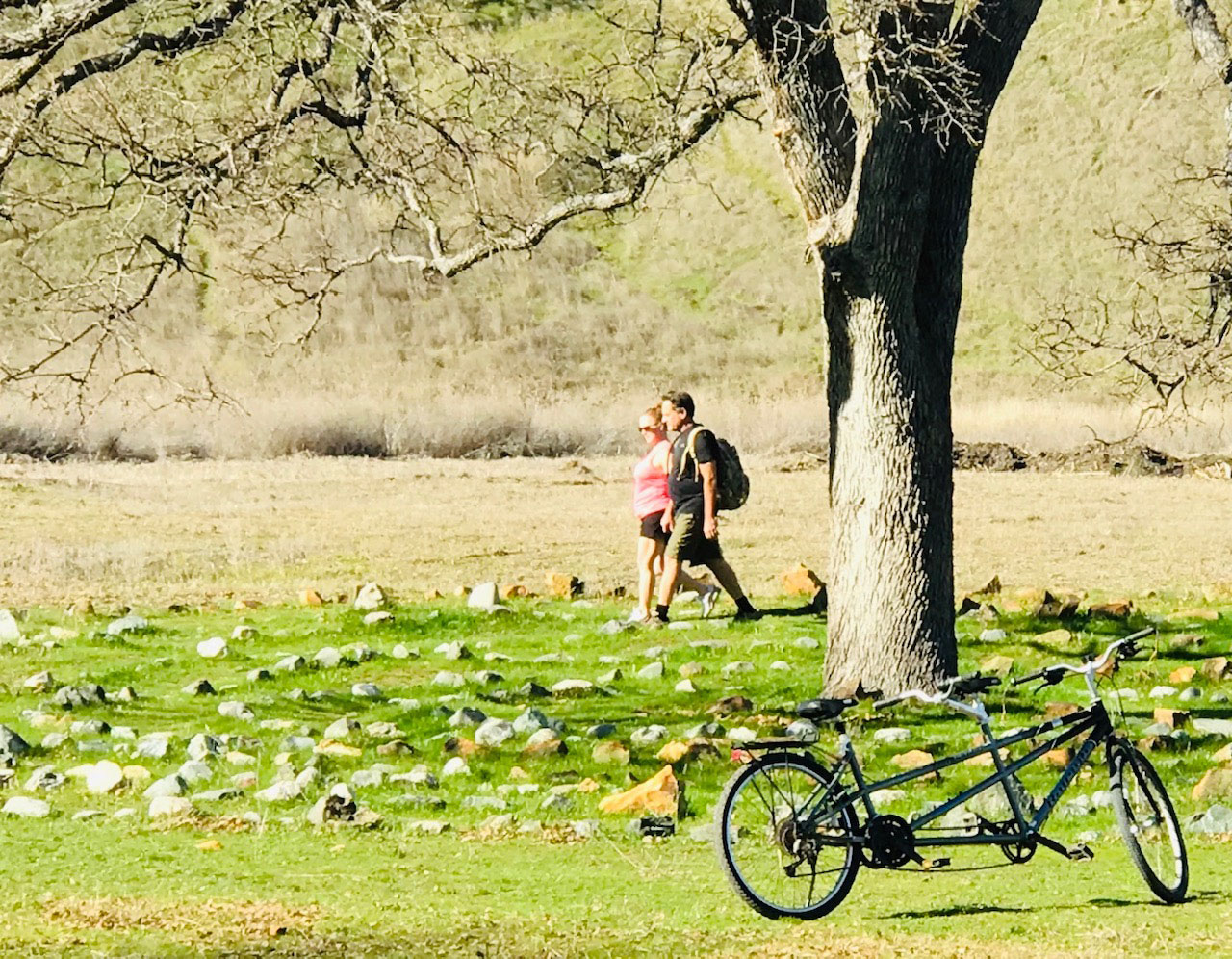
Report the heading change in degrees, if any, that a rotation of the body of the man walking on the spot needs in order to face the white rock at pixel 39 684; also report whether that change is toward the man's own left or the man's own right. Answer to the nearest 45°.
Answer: approximately 45° to the man's own left

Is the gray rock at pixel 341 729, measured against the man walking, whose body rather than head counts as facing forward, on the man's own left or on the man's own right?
on the man's own left

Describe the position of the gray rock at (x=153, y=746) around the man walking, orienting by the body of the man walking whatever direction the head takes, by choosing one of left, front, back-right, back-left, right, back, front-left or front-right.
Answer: front-left

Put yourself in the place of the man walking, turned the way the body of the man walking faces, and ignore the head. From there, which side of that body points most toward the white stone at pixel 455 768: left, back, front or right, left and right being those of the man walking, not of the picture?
left

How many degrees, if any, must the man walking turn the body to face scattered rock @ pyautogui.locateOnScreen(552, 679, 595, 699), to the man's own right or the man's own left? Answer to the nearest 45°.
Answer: approximately 90° to the man's own left

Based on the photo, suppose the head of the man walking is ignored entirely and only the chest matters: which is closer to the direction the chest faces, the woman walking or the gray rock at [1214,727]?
the woman walking

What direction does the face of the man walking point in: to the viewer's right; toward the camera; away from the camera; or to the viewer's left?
to the viewer's left

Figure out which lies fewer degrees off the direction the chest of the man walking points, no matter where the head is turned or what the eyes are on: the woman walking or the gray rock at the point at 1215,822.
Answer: the woman walking

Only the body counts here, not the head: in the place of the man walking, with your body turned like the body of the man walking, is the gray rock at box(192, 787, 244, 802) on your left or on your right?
on your left

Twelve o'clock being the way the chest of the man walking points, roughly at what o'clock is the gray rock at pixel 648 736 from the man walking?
The gray rock is roughly at 9 o'clock from the man walking.

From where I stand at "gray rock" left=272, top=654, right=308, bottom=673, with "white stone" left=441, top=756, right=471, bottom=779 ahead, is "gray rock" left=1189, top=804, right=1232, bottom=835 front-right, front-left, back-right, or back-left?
front-left

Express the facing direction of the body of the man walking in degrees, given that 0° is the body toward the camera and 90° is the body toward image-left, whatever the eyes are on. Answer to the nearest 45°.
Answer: approximately 90°

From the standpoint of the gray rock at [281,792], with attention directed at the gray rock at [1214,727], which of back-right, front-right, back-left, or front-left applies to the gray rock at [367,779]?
front-left

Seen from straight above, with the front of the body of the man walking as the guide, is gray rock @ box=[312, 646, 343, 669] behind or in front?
in front

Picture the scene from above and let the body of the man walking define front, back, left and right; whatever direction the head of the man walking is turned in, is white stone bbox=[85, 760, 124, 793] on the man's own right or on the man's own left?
on the man's own left

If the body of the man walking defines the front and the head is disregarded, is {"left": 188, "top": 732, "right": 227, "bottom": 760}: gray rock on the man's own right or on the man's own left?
on the man's own left

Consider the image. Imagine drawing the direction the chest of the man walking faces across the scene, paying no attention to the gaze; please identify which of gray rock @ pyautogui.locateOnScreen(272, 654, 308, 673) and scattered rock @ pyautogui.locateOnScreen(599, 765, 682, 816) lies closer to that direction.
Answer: the gray rock
